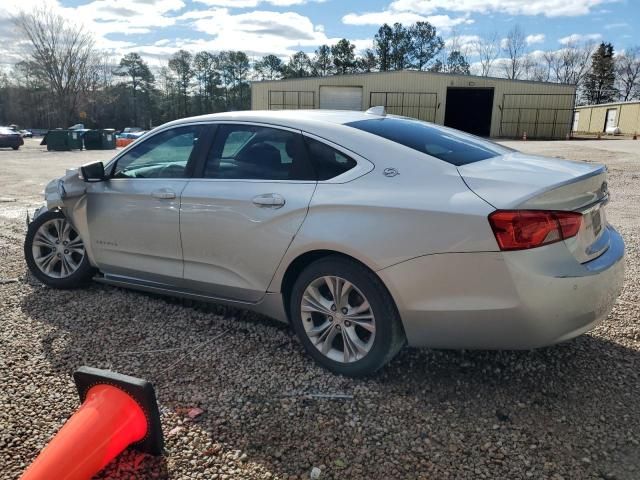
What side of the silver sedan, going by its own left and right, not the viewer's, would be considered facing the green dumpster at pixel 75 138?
front

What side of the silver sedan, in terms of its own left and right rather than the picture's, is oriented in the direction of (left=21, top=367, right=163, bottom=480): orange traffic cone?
left

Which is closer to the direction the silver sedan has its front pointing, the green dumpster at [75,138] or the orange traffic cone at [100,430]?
the green dumpster

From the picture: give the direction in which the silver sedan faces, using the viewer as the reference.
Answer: facing away from the viewer and to the left of the viewer

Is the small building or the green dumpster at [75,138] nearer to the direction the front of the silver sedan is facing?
the green dumpster

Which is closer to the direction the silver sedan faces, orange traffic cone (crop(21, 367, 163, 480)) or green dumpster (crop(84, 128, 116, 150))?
the green dumpster

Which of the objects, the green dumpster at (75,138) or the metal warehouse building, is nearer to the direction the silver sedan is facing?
the green dumpster

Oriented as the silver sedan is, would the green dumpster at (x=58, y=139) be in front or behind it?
in front

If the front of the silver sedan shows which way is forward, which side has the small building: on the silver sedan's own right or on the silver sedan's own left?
on the silver sedan's own right

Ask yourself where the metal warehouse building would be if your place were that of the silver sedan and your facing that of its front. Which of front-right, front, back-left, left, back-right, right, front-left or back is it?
front-right

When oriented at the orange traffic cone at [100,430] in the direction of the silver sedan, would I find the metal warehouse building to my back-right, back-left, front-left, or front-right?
front-left
